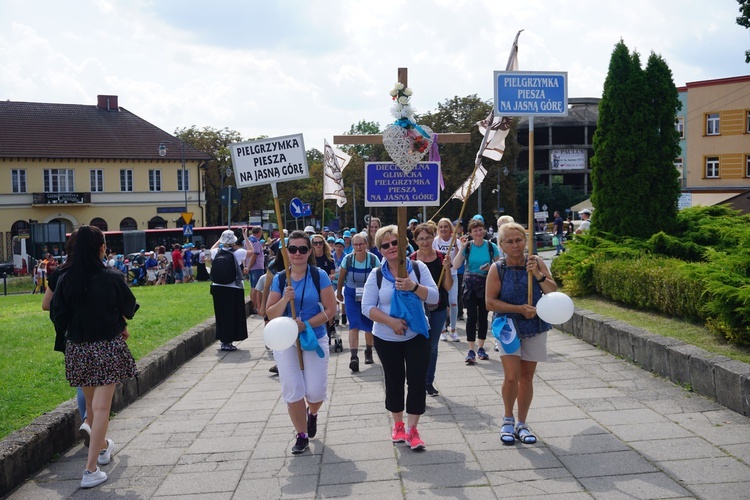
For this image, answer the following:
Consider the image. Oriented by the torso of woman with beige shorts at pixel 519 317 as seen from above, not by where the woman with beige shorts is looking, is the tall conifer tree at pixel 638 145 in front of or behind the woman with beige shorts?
behind

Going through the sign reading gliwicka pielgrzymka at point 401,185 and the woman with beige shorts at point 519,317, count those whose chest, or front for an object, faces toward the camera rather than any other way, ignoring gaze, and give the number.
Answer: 2

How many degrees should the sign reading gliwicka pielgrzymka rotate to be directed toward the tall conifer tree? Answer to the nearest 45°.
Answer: approximately 135° to its left

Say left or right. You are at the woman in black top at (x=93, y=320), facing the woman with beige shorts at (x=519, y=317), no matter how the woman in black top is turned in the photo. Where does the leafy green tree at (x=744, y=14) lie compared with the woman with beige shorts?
left

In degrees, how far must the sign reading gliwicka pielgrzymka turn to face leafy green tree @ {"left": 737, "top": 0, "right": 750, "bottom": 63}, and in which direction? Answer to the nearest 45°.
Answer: approximately 135° to its left

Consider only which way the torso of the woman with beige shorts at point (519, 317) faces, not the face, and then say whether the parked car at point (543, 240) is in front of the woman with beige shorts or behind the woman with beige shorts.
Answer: behind

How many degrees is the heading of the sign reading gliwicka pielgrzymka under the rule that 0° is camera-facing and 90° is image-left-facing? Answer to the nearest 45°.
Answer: approximately 0°

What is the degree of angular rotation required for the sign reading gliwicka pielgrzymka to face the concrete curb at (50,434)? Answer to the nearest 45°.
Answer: approximately 90° to its right
